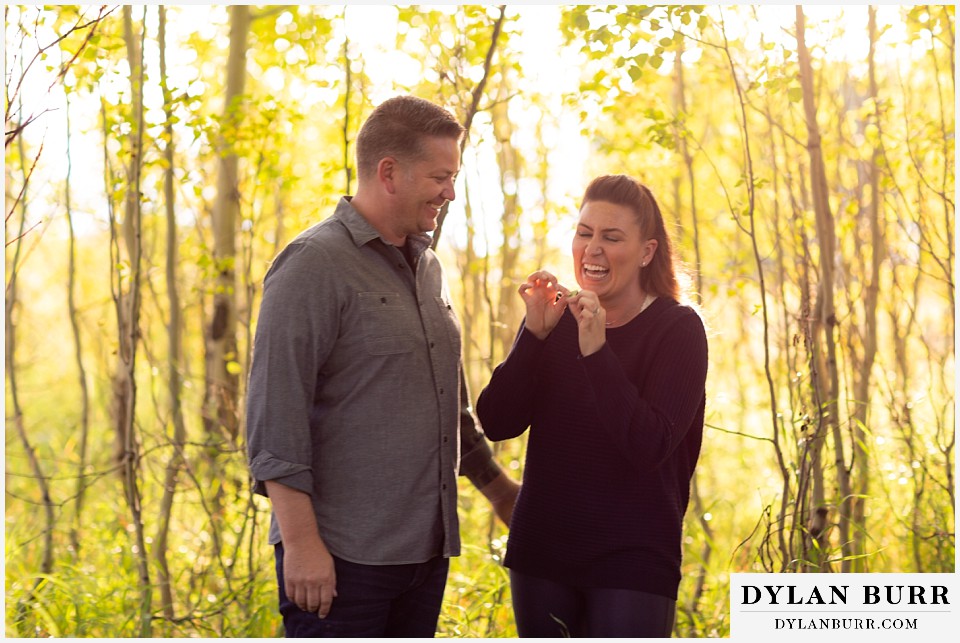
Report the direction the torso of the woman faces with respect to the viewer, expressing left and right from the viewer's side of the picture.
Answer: facing the viewer and to the left of the viewer

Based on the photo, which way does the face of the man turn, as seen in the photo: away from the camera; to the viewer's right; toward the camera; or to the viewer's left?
to the viewer's right

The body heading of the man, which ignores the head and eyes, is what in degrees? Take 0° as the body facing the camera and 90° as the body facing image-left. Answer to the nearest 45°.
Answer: approximately 315°

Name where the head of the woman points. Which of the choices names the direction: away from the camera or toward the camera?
toward the camera

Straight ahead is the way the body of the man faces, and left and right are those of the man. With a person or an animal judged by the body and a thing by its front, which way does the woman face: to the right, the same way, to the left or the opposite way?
to the right

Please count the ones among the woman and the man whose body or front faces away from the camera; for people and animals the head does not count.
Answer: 0
